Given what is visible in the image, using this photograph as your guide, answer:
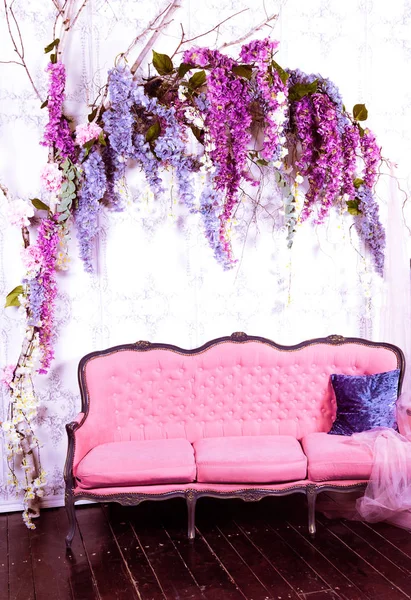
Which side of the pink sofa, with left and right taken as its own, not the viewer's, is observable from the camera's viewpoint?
front

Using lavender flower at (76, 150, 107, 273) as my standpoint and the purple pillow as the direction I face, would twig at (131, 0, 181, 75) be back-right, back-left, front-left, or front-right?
front-left
